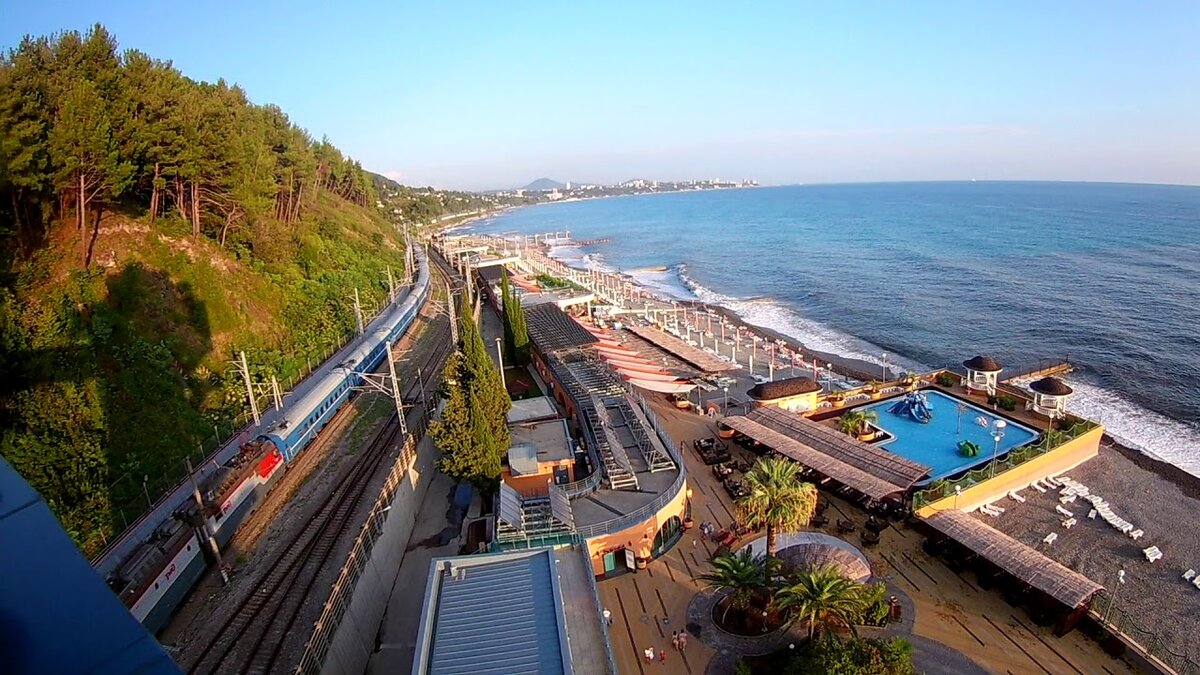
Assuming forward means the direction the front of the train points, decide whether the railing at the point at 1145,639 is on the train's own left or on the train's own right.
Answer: on the train's own left

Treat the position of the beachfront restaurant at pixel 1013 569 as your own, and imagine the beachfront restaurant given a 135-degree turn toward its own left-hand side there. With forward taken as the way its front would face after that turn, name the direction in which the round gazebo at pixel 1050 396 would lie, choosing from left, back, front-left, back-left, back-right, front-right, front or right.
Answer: left

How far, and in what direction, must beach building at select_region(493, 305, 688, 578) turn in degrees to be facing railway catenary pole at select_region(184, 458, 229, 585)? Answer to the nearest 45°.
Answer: approximately 135° to its right

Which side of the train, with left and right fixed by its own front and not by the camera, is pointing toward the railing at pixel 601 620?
left

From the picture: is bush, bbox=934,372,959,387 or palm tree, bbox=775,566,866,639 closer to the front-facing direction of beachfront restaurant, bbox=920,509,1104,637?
the palm tree

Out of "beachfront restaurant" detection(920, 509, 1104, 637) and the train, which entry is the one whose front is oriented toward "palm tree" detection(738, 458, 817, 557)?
the beachfront restaurant

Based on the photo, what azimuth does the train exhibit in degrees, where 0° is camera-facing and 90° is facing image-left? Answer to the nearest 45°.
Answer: approximately 45°

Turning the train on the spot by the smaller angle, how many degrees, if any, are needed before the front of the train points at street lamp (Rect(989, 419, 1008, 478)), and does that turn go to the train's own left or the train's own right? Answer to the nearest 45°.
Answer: approximately 135° to the train's own left

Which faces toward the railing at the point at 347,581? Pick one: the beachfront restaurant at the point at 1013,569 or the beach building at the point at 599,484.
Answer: the beachfront restaurant

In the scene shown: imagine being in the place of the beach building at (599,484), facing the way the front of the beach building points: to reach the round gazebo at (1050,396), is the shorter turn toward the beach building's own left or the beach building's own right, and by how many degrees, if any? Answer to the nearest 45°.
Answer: approximately 45° to the beach building's own left

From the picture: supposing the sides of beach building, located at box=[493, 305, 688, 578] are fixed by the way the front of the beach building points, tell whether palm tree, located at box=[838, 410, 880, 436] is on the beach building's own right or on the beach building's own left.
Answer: on the beach building's own left

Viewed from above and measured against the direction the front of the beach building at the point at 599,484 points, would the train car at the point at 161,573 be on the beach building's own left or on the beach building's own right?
on the beach building's own right
